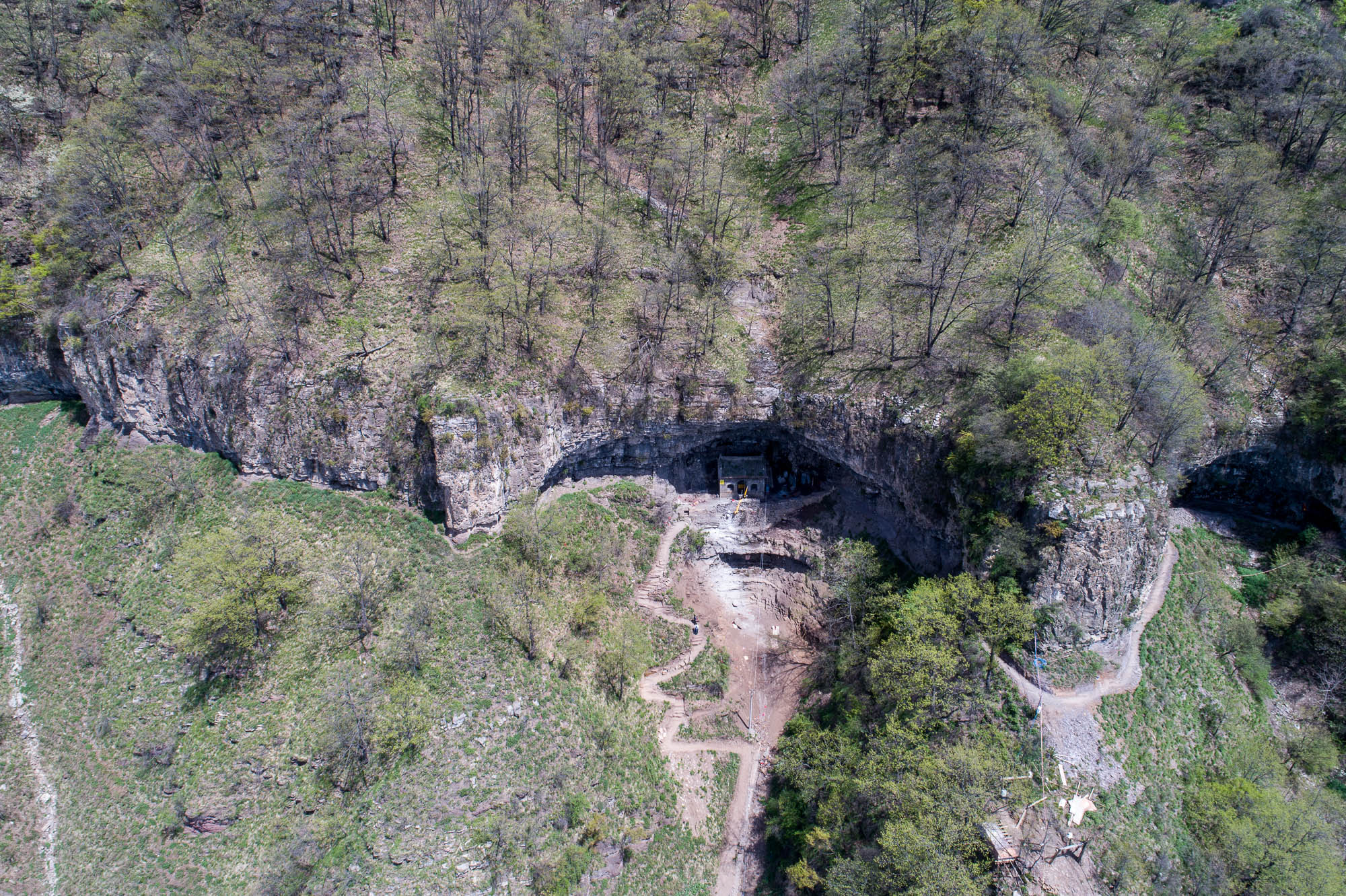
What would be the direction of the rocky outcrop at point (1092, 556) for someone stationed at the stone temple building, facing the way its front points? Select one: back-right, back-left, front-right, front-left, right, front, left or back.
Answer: front-left

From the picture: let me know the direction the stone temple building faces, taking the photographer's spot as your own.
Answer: facing the viewer

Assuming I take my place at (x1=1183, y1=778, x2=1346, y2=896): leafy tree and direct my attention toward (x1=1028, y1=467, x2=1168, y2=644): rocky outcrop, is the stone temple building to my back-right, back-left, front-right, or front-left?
front-left

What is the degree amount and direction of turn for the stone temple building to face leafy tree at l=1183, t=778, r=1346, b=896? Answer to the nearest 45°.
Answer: approximately 45° to its left
